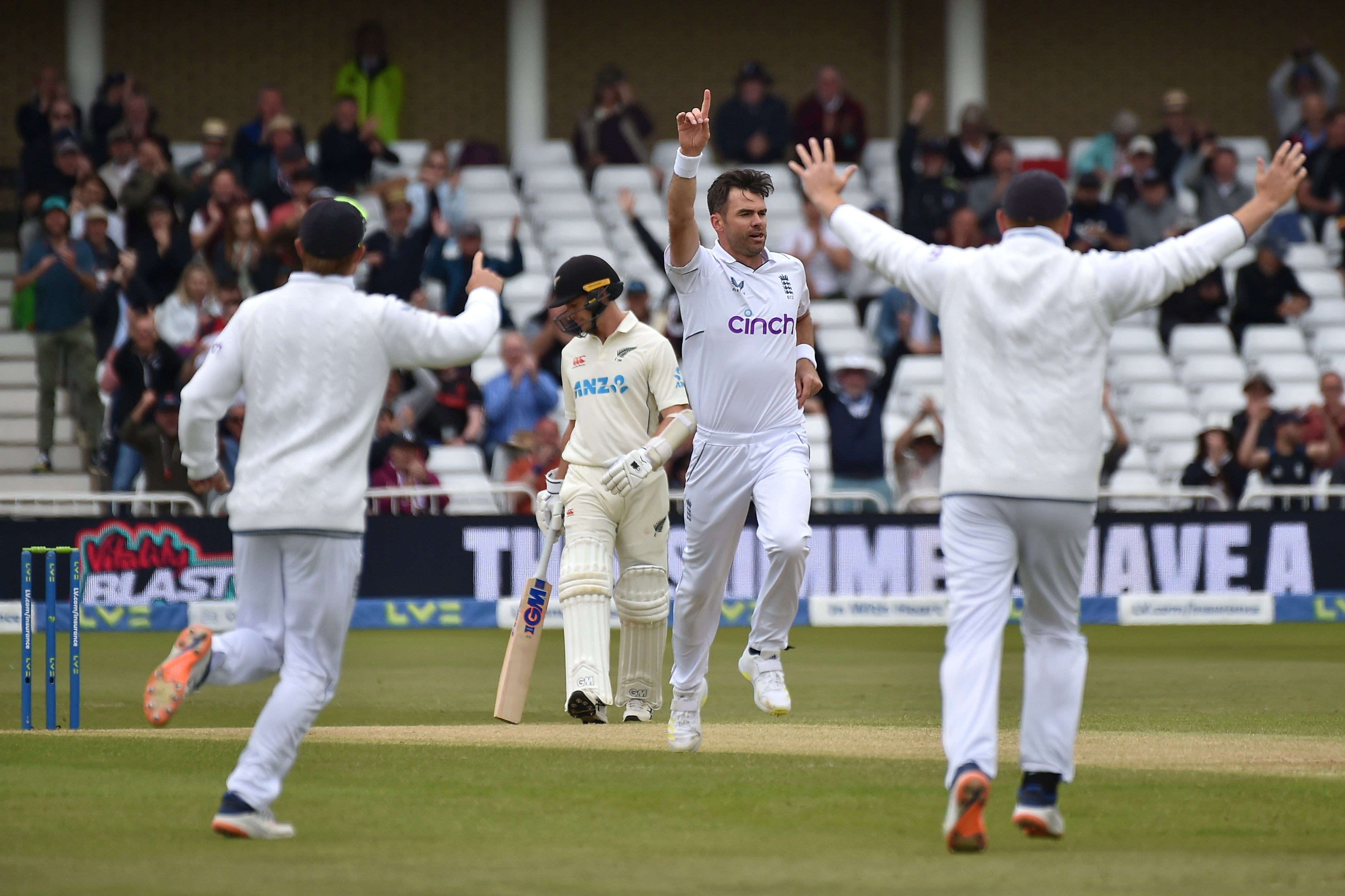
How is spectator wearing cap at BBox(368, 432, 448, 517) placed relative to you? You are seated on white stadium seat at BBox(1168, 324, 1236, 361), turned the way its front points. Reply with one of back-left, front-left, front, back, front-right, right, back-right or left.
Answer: front-right

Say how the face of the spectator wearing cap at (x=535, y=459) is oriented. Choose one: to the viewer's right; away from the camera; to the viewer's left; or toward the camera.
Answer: toward the camera

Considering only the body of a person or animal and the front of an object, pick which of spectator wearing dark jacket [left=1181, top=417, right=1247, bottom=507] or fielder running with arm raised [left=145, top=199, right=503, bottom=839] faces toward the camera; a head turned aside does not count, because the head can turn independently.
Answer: the spectator wearing dark jacket

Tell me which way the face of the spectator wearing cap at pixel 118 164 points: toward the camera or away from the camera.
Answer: toward the camera

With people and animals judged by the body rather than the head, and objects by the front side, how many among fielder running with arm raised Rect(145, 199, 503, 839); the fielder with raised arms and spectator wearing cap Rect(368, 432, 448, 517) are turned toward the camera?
1

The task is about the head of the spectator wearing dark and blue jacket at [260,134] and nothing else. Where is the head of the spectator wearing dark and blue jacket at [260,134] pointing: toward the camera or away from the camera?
toward the camera

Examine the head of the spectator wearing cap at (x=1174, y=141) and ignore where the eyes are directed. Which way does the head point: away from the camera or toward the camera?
toward the camera

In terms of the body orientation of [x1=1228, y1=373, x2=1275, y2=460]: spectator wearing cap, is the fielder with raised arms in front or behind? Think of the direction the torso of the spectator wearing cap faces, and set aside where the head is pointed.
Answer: in front

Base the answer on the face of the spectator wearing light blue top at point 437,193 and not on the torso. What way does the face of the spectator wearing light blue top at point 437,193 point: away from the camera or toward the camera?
toward the camera

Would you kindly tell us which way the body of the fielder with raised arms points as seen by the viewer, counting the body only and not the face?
away from the camera

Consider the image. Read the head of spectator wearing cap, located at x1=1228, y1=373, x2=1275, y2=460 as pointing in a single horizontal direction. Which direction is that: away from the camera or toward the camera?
toward the camera

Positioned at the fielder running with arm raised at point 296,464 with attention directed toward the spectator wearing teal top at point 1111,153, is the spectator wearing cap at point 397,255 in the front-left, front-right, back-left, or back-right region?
front-left

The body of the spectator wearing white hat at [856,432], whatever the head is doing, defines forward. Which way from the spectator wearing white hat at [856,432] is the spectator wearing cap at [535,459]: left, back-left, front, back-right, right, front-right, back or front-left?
right
